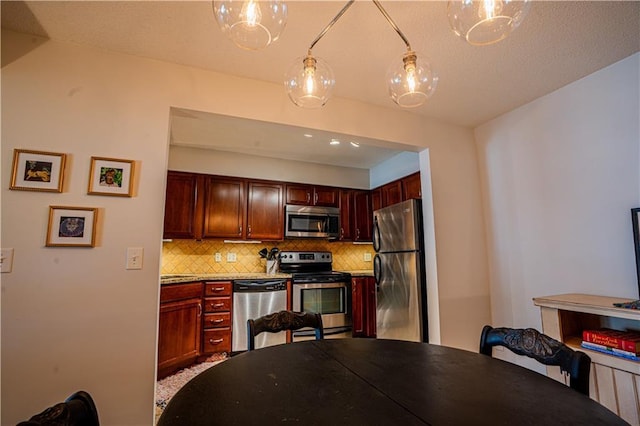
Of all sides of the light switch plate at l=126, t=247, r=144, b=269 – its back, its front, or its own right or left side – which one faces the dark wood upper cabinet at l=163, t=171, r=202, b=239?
back

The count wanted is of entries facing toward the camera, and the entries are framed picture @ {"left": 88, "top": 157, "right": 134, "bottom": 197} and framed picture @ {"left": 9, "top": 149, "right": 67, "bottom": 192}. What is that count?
2

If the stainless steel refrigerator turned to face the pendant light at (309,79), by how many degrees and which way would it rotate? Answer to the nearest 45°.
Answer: approximately 45° to its left

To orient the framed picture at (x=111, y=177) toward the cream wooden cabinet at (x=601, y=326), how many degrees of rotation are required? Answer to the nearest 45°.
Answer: approximately 45° to its left

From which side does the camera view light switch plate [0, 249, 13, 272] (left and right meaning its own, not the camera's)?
front

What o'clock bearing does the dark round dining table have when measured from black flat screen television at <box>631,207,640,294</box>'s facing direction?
The dark round dining table is roughly at 11 o'clock from the black flat screen television.

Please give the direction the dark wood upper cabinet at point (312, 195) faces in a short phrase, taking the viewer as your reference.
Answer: facing the viewer

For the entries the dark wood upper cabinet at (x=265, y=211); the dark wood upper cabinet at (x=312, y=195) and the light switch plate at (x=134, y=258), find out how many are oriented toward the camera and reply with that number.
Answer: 3

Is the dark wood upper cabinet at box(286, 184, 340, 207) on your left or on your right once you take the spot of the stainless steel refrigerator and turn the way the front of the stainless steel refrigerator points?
on your right

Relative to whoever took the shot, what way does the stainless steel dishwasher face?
facing the viewer

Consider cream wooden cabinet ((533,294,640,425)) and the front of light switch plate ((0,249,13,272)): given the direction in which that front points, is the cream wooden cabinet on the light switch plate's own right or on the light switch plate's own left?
on the light switch plate's own left

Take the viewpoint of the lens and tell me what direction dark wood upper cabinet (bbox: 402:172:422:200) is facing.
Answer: facing the viewer and to the left of the viewer

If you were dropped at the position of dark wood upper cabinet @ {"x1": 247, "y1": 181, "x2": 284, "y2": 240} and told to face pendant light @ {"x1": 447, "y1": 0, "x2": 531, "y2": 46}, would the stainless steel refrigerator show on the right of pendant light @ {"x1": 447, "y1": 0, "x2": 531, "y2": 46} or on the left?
left
